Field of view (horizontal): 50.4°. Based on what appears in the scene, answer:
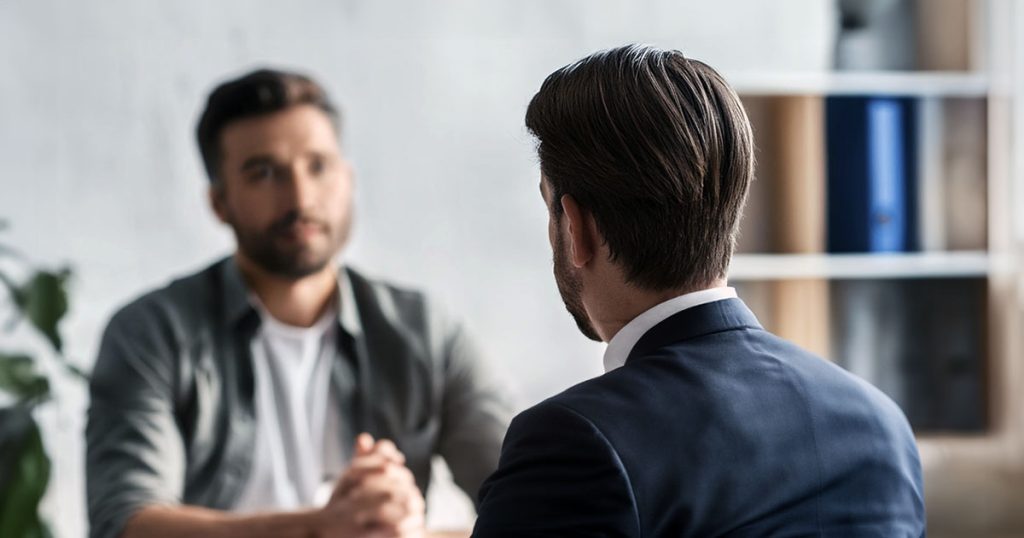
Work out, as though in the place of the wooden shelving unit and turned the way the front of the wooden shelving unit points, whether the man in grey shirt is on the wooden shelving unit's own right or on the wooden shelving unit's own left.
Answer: on the wooden shelving unit's own right

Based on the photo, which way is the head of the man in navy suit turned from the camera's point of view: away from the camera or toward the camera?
away from the camera

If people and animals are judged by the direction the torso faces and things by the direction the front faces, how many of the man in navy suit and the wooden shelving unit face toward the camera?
1

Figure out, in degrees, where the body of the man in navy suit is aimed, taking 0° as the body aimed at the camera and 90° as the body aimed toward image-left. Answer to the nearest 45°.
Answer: approximately 135°

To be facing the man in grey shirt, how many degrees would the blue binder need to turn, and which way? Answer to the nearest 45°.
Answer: approximately 45° to its right

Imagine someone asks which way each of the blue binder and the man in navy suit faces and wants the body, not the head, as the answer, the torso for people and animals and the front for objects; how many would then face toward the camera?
1

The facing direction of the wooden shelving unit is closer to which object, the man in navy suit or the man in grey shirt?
the man in navy suit

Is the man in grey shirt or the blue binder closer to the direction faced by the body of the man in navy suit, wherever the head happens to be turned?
the man in grey shirt

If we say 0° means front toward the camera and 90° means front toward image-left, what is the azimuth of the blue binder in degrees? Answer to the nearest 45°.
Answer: approximately 0°
